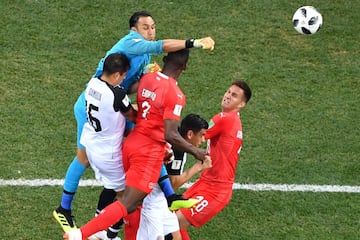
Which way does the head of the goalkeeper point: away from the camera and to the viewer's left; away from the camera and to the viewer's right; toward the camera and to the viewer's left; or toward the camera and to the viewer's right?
toward the camera and to the viewer's right

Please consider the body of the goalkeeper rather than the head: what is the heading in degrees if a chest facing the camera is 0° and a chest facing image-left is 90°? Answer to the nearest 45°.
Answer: approximately 315°
